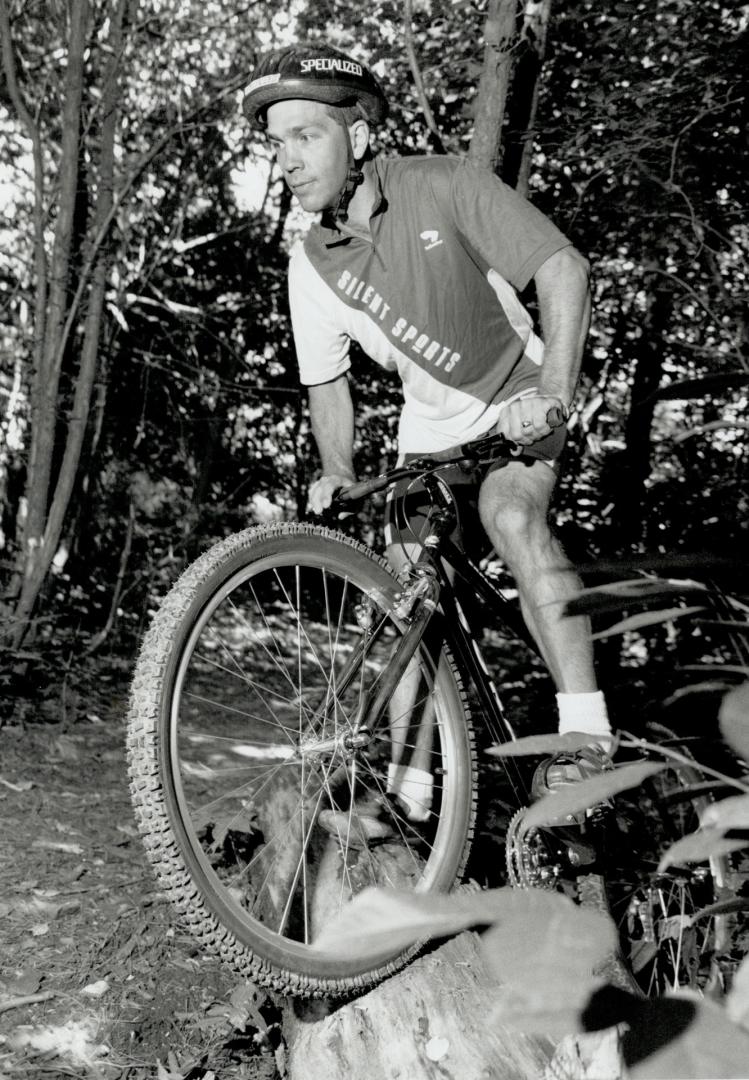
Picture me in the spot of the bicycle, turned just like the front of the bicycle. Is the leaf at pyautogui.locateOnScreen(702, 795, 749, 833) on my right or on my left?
on my left

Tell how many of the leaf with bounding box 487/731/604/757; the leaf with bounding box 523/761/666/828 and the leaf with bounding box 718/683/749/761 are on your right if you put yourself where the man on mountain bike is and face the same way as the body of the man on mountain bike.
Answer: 0

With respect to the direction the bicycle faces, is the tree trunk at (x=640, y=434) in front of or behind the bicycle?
behind

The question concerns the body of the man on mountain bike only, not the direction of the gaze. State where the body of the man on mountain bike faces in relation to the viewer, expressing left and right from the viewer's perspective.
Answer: facing the viewer and to the left of the viewer

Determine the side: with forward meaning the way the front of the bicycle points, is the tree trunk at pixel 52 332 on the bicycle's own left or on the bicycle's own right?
on the bicycle's own right

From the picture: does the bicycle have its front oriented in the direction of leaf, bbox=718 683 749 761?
no

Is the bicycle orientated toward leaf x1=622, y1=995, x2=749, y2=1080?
no

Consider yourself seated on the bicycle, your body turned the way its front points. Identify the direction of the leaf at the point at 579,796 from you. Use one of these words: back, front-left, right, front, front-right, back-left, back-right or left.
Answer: front-left

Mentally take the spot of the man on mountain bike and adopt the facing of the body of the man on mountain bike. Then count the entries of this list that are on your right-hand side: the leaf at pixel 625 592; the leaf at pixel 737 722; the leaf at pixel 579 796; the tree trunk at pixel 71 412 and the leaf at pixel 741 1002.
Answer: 1

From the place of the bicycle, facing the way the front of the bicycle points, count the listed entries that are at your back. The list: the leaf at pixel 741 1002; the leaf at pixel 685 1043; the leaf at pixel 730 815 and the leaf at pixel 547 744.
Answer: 0

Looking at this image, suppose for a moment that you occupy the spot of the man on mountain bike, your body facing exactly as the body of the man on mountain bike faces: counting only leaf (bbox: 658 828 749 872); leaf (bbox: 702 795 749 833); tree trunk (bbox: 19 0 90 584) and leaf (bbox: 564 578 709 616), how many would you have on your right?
1

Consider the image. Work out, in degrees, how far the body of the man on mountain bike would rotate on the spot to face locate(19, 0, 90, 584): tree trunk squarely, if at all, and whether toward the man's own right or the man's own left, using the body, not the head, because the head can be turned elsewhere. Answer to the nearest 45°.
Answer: approximately 90° to the man's own right

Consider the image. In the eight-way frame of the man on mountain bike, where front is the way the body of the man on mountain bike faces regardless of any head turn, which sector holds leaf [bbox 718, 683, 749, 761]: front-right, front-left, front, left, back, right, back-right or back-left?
front-left
